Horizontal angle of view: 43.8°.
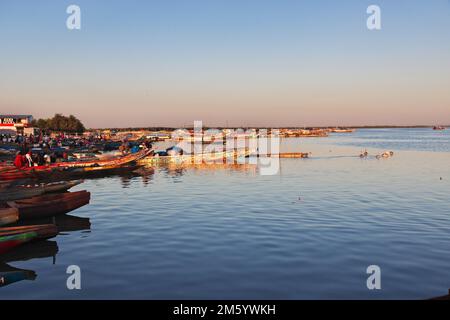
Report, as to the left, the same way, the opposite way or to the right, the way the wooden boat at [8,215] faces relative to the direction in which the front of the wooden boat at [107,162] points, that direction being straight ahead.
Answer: the same way

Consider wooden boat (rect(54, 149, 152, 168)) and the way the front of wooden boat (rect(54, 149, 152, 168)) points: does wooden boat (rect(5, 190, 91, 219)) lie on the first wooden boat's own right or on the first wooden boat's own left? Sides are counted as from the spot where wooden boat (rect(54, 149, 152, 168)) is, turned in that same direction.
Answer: on the first wooden boat's own right

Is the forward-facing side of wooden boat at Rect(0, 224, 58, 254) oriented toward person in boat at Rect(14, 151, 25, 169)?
no

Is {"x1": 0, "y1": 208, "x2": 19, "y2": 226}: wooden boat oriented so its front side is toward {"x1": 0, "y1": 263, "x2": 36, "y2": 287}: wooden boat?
no

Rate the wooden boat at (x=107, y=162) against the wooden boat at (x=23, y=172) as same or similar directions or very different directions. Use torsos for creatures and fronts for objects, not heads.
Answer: same or similar directions

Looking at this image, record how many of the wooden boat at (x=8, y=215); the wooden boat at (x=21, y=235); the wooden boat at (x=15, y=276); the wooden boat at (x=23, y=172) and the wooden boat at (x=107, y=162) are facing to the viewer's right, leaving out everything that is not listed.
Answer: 5

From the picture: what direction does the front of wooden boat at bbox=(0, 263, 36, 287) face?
to the viewer's right

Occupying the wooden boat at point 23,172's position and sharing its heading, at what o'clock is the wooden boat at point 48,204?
the wooden boat at point 48,204 is roughly at 3 o'clock from the wooden boat at point 23,172.

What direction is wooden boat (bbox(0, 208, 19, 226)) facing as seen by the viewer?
to the viewer's right

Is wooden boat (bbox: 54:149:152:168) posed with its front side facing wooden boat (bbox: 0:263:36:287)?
no

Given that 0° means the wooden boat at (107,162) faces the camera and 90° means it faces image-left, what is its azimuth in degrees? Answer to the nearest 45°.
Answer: approximately 270°

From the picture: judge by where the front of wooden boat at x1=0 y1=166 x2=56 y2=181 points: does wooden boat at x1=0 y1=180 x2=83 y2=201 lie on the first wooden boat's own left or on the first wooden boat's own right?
on the first wooden boat's own right

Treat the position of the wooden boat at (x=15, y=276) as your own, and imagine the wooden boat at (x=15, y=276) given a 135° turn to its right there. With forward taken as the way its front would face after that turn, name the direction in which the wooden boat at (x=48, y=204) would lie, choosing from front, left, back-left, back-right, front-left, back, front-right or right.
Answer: back-right

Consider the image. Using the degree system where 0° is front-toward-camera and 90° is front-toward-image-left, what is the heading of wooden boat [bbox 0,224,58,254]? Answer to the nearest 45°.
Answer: approximately 270°

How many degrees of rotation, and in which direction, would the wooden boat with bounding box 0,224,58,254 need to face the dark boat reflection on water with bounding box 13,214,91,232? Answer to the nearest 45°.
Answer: approximately 90° to its left

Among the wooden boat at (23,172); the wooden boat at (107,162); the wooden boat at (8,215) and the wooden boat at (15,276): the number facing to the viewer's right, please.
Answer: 4

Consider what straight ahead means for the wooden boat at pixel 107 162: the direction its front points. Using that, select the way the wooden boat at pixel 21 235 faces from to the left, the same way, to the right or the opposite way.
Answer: the same way

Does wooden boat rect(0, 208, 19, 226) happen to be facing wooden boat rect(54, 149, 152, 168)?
no
